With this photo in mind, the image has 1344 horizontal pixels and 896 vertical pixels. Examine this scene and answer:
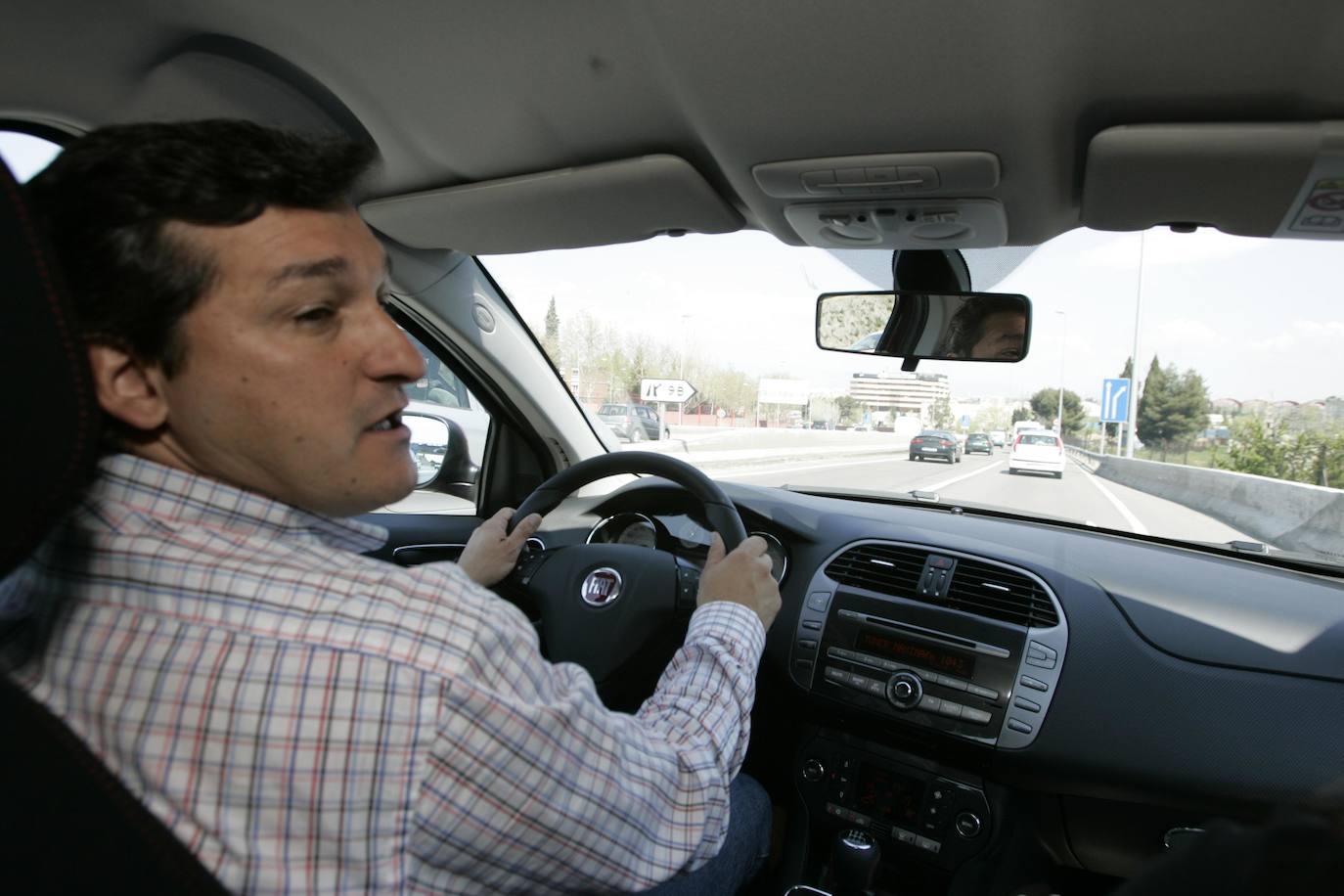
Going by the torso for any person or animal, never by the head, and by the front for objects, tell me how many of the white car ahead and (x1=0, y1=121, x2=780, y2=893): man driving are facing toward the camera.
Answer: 0

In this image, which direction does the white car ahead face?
away from the camera

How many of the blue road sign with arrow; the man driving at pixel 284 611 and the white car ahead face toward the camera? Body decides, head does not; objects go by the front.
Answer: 1

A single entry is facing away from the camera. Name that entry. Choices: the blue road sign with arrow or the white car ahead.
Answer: the white car ahead

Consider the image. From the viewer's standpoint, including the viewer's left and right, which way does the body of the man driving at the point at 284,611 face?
facing away from the viewer and to the right of the viewer

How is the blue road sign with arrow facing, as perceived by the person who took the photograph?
facing the viewer

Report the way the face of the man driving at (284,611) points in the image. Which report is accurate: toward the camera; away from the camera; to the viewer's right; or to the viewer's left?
to the viewer's right

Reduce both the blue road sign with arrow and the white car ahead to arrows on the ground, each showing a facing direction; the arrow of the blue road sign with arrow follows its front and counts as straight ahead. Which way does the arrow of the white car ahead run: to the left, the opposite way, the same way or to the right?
the opposite way

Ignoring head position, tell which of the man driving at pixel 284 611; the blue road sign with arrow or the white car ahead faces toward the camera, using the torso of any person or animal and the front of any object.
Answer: the blue road sign with arrow

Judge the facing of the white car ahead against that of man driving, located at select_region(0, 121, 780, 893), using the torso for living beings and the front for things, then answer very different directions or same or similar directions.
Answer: same or similar directions
